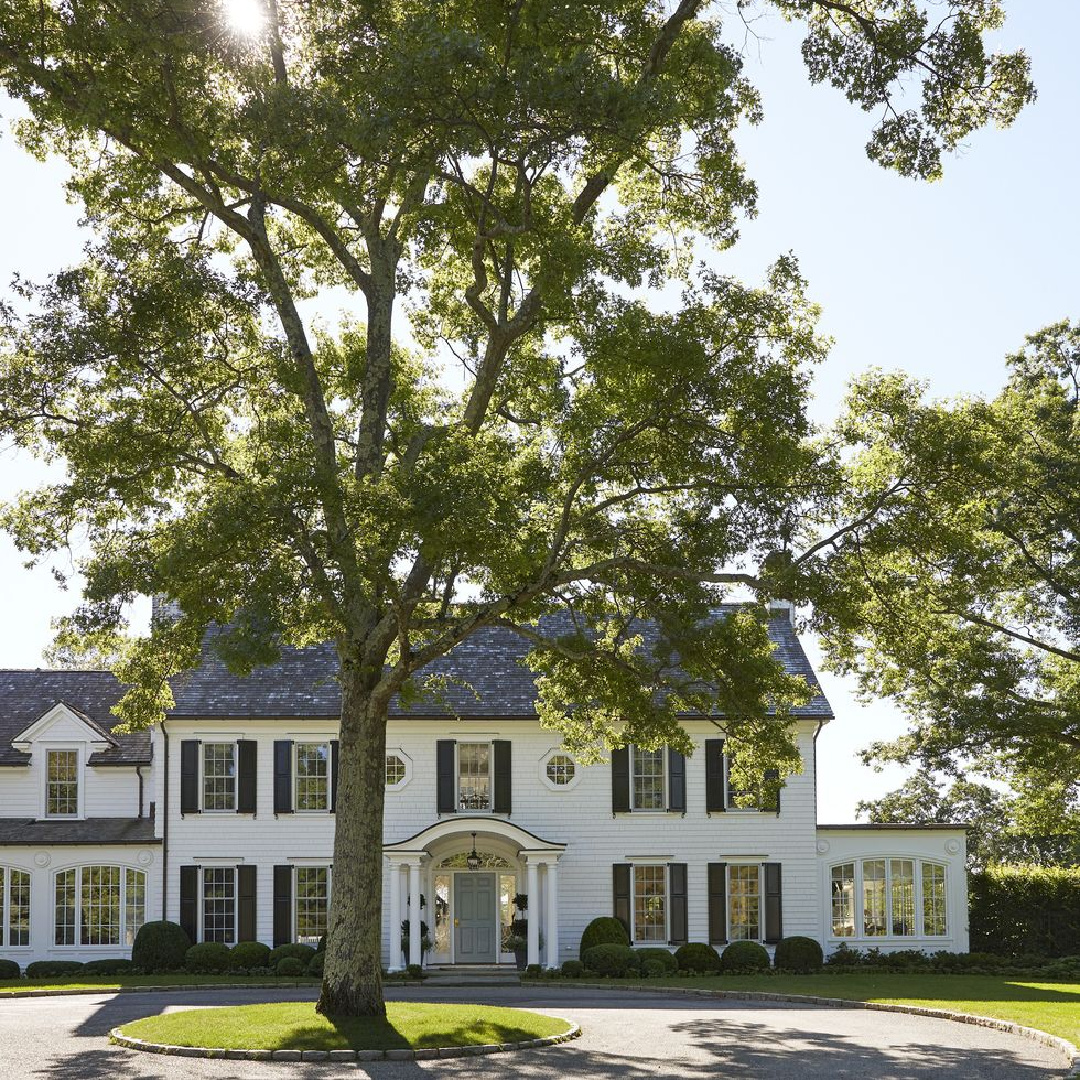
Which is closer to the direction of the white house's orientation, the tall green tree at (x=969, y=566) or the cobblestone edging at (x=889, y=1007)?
the cobblestone edging

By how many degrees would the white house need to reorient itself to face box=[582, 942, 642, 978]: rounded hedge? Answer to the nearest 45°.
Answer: approximately 45° to its left

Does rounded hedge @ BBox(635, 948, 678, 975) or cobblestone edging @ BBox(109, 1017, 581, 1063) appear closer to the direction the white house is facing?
the cobblestone edging

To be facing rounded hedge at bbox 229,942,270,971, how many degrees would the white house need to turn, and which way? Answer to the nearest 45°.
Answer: approximately 45° to its right

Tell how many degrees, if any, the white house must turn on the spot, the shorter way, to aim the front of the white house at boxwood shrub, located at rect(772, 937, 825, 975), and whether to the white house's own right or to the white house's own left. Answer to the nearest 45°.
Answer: approximately 90° to the white house's own left

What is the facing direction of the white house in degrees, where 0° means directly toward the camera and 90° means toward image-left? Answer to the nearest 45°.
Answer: approximately 0°

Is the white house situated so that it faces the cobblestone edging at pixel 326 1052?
yes
